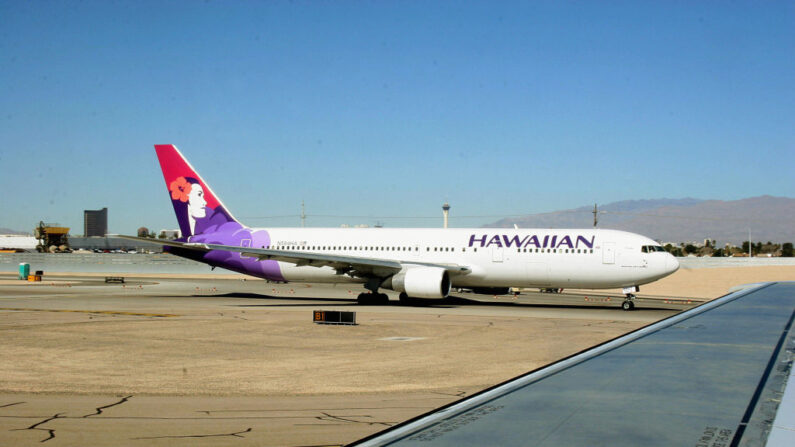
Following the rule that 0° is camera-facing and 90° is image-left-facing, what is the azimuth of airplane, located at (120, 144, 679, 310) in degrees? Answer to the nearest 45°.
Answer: approximately 315°
